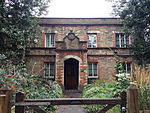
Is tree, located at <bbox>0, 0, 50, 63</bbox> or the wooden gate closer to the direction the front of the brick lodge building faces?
the wooden gate

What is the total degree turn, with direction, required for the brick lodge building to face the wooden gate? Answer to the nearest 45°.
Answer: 0° — it already faces it

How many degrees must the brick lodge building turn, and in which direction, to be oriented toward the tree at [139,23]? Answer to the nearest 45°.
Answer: approximately 45° to its left

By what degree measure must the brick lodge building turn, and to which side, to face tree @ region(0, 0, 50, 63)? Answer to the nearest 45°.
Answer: approximately 45° to its right

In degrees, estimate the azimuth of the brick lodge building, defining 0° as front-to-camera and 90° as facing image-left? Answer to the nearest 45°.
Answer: approximately 0°
